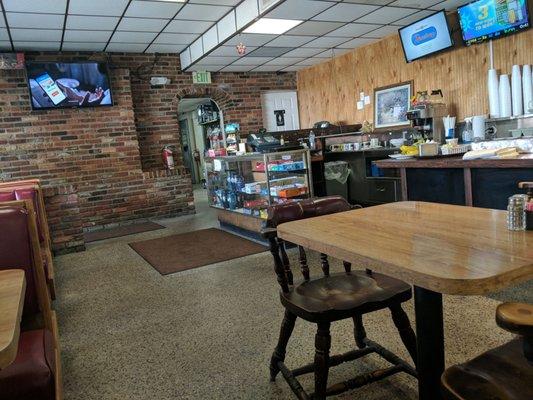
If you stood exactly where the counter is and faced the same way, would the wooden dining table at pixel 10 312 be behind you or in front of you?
in front

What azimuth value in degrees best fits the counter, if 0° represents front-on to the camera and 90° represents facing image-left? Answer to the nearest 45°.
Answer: approximately 45°

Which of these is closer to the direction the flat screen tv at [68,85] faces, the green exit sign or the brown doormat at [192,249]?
the brown doormat

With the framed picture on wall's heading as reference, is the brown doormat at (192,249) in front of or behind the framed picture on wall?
in front

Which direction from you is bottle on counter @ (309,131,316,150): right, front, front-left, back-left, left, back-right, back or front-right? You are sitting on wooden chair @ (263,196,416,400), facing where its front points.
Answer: back-left

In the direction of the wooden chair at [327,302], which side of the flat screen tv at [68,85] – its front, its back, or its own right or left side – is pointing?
front

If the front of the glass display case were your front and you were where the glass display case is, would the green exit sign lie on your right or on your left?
on your right

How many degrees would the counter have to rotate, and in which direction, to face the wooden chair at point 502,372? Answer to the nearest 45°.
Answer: approximately 45° to its left

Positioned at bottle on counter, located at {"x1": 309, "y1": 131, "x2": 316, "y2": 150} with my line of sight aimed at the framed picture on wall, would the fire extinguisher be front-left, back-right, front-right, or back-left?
back-left

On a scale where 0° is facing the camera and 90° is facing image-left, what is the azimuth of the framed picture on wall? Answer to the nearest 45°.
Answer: approximately 45°

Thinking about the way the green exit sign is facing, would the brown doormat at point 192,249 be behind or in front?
in front

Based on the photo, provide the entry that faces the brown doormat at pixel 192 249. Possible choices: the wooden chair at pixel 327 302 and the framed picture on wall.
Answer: the framed picture on wall
